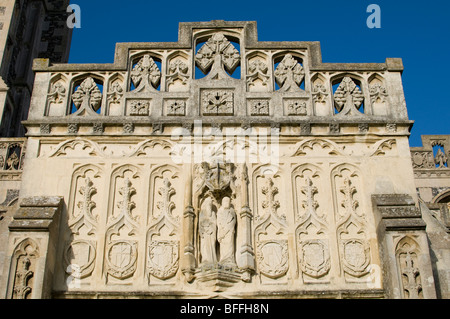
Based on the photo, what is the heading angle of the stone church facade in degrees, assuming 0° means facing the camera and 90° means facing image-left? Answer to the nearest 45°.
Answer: approximately 0°
